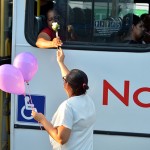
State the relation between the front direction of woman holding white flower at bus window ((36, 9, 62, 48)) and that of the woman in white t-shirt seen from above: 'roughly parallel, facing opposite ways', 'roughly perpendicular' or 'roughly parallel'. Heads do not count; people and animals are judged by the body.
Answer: roughly parallel, facing opposite ways

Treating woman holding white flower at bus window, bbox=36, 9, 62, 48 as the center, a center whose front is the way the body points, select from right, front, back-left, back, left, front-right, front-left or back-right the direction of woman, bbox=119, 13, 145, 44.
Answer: front-left

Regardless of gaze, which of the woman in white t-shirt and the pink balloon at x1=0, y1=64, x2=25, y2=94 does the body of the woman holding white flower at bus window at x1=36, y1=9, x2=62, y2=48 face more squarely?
the woman in white t-shirt

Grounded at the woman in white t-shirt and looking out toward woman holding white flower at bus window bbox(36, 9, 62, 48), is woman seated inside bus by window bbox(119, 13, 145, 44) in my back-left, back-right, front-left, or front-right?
front-right

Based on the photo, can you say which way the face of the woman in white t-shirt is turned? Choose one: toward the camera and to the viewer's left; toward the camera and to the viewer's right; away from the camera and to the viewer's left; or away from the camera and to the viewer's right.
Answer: away from the camera and to the viewer's left

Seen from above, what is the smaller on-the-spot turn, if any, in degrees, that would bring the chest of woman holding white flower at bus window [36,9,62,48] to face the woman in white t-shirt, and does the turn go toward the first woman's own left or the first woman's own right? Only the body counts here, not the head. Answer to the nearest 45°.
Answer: approximately 45° to the first woman's own right

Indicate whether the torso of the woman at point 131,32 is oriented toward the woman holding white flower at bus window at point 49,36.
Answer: no

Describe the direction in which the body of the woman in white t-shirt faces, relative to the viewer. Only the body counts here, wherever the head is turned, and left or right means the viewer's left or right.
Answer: facing away from the viewer and to the left of the viewer

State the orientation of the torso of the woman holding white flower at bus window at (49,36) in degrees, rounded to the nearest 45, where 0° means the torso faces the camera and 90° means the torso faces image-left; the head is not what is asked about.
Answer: approximately 315°

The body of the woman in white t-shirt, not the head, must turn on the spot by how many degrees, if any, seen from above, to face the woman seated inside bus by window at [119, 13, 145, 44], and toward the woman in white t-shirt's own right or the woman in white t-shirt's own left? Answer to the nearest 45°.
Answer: approximately 90° to the woman in white t-shirt's own right
